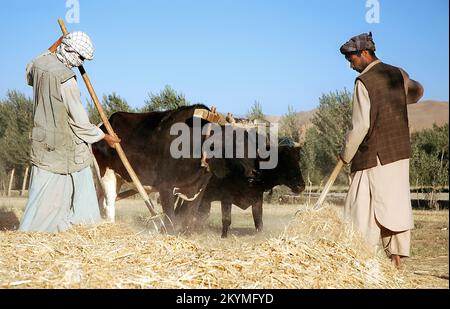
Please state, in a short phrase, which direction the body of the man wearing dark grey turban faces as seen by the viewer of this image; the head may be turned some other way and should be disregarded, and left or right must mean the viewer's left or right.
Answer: facing away from the viewer and to the left of the viewer

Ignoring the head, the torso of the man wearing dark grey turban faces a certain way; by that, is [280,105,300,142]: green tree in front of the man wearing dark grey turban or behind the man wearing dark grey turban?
in front

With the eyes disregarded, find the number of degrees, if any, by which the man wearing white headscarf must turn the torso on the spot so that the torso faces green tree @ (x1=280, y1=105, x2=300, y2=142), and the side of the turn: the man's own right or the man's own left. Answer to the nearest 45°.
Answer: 0° — they already face it

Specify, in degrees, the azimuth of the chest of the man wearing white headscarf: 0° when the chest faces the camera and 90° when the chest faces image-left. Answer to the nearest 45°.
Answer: approximately 225°

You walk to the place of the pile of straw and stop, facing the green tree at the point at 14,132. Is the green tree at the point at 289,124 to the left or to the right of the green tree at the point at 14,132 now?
right

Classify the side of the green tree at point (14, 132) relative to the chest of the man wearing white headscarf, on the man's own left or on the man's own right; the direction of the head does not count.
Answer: on the man's own left

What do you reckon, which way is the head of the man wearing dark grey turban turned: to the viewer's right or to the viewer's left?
to the viewer's left
